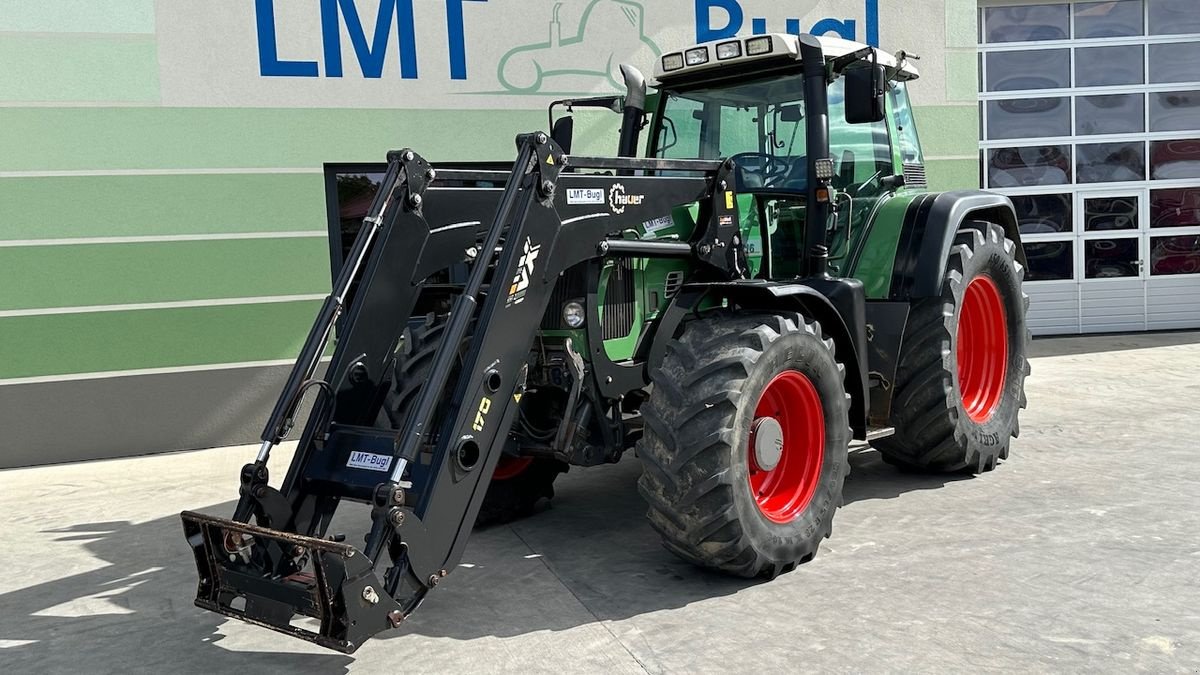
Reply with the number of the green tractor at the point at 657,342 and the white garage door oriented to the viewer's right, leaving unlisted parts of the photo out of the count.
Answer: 0

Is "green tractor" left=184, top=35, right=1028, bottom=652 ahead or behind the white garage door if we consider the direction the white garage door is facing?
ahead

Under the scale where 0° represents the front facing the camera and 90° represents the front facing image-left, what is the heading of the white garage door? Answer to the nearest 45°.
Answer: approximately 0°

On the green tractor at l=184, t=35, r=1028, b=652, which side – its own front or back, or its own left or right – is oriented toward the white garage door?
back

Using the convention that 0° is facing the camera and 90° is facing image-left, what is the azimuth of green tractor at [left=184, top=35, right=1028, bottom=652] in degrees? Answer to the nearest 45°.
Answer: approximately 45°
